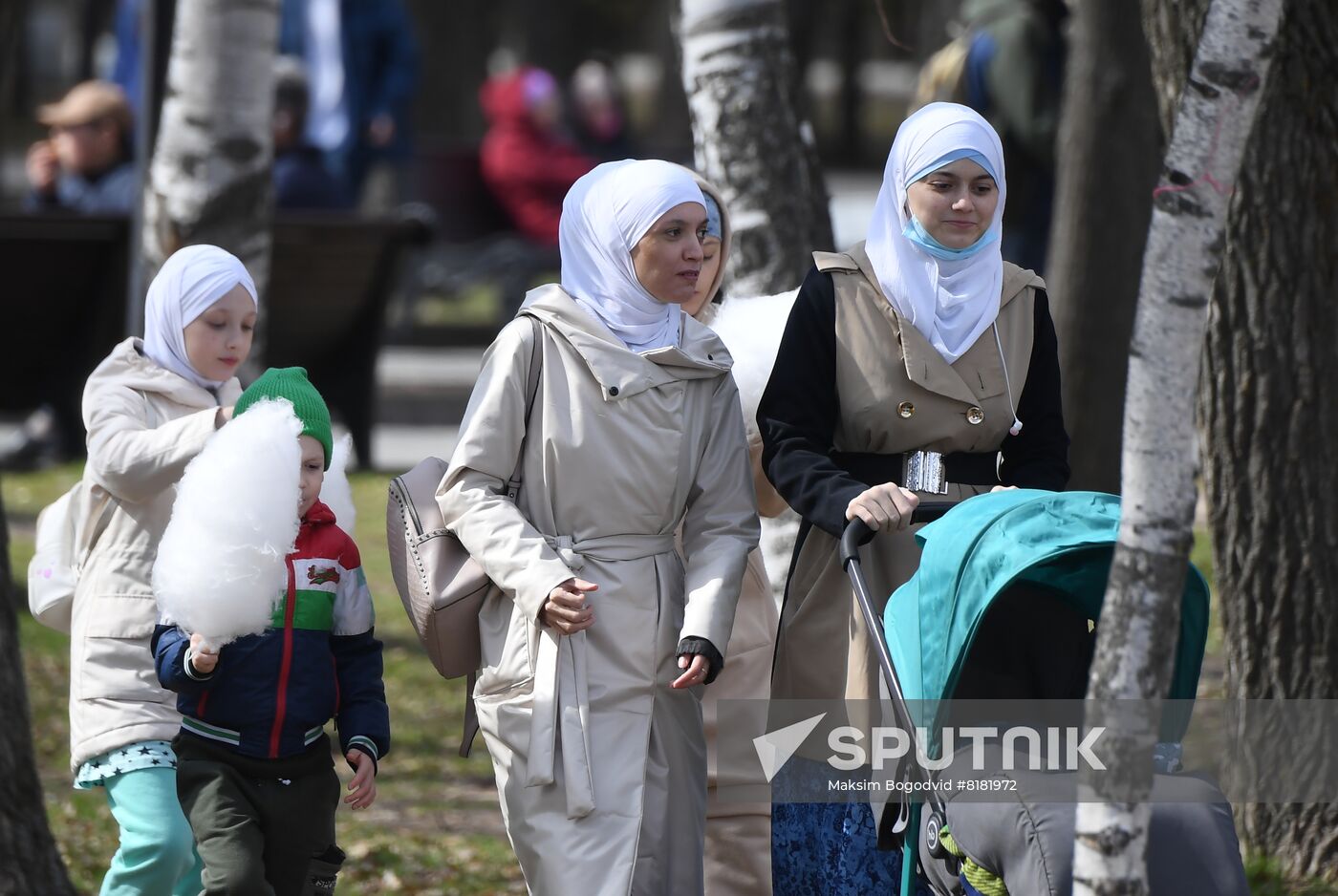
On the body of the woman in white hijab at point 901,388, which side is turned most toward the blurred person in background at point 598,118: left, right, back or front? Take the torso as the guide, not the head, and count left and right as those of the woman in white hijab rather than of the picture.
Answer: back

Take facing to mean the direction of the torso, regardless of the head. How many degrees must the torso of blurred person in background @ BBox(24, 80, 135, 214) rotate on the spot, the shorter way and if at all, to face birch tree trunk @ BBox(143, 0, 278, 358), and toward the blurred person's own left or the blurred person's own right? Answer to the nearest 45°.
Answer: approximately 90° to the blurred person's own left

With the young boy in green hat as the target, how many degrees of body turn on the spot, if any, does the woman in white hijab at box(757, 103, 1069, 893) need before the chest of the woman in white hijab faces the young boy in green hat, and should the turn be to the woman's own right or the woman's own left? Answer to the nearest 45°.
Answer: approximately 90° to the woman's own right

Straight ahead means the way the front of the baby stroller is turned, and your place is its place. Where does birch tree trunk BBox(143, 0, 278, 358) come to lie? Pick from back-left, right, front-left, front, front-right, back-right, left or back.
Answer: back

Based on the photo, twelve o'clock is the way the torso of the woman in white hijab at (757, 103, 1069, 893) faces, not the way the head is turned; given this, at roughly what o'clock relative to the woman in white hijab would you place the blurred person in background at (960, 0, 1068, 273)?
The blurred person in background is roughly at 6 o'clock from the woman in white hijab.

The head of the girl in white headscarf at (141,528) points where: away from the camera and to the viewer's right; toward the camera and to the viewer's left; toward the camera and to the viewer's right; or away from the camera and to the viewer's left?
toward the camera and to the viewer's right

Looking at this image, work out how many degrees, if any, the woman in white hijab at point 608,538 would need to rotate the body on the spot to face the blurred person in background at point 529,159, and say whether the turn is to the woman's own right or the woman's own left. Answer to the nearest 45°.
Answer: approximately 135° to the woman's own left

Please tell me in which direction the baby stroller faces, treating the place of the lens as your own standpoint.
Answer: facing the viewer and to the right of the viewer
